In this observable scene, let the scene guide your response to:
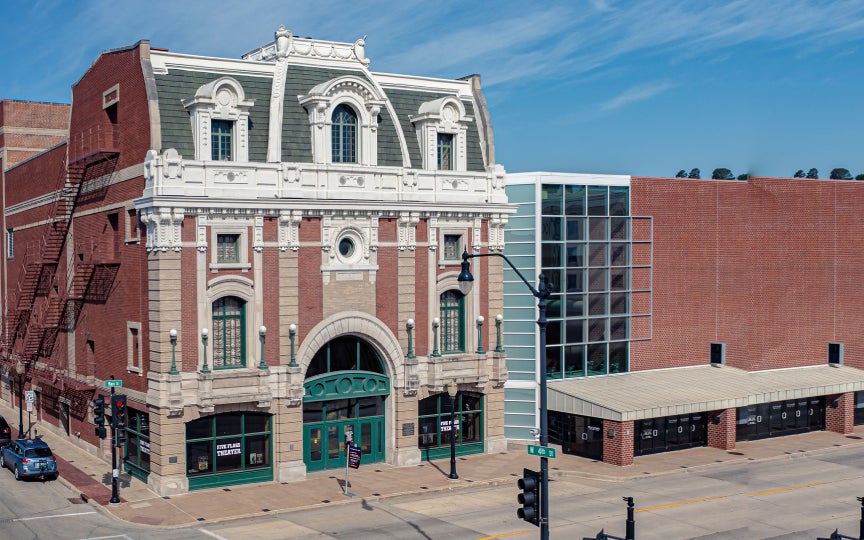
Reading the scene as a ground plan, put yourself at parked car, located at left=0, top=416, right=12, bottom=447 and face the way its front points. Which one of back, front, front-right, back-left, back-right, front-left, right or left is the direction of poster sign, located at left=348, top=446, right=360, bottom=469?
back

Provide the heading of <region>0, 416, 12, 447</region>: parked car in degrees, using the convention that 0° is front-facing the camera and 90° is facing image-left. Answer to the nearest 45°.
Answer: approximately 135°

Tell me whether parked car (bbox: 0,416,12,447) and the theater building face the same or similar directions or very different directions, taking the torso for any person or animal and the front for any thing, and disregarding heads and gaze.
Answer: very different directions

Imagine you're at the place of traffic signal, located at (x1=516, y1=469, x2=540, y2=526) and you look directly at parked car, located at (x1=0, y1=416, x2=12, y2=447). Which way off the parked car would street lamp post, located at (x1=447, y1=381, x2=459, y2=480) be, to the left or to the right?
right

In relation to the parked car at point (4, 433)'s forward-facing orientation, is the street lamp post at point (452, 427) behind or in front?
behind

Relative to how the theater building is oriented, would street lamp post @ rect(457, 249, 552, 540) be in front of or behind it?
in front

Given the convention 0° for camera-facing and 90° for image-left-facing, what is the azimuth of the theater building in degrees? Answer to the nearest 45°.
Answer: approximately 315°

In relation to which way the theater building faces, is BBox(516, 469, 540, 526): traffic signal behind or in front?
in front

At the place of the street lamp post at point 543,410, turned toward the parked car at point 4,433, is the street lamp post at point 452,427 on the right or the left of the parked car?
right
